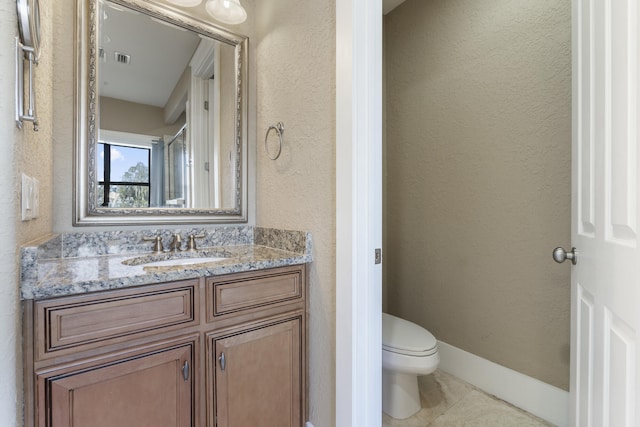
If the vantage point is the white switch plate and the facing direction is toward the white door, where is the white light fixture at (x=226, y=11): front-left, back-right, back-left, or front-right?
front-left

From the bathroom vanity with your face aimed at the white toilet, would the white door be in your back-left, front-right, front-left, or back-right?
front-right

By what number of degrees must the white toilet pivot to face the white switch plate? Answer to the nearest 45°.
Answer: approximately 90° to its right

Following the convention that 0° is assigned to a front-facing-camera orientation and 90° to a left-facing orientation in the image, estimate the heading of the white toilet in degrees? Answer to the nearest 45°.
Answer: approximately 315°

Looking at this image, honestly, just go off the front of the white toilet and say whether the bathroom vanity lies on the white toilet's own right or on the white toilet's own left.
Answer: on the white toilet's own right
